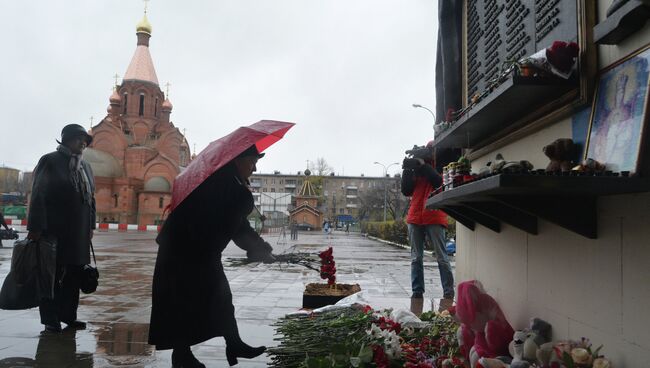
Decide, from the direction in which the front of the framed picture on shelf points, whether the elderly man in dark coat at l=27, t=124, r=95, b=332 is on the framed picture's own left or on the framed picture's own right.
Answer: on the framed picture's own right

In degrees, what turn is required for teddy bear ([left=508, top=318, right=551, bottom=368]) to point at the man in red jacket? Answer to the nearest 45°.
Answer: approximately 135° to its right

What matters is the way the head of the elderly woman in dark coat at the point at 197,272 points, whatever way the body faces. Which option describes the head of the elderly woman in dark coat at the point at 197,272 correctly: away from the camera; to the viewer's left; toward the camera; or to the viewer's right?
to the viewer's right

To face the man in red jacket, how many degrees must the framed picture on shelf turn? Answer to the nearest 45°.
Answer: approximately 90° to its right

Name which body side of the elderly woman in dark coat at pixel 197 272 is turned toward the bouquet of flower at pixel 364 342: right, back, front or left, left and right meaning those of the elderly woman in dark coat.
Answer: front

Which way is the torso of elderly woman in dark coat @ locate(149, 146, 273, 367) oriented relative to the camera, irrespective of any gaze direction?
to the viewer's right

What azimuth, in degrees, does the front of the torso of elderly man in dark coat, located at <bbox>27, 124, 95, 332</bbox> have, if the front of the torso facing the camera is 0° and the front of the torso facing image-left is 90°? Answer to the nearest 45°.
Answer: approximately 315°

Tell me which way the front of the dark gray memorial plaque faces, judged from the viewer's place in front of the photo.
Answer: facing the viewer and to the left of the viewer

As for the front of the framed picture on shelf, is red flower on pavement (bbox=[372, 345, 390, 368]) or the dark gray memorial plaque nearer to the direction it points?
the red flower on pavement

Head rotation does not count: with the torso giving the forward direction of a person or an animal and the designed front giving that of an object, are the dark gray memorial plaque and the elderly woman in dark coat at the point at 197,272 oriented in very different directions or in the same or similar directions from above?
very different directions

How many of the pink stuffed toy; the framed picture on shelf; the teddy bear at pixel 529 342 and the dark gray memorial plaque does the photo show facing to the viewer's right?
0
